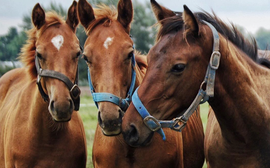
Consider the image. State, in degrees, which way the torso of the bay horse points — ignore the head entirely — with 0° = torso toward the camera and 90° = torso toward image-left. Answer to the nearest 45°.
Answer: approximately 45°

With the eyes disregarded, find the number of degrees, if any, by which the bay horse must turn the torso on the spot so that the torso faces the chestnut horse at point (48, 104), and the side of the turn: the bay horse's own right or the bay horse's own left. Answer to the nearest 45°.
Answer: approximately 45° to the bay horse's own right

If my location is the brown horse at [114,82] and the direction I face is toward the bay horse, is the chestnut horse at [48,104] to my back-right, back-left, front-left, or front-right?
back-right

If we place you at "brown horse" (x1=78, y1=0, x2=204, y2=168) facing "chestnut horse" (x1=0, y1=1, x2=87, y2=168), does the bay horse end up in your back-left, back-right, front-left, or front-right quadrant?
back-left
